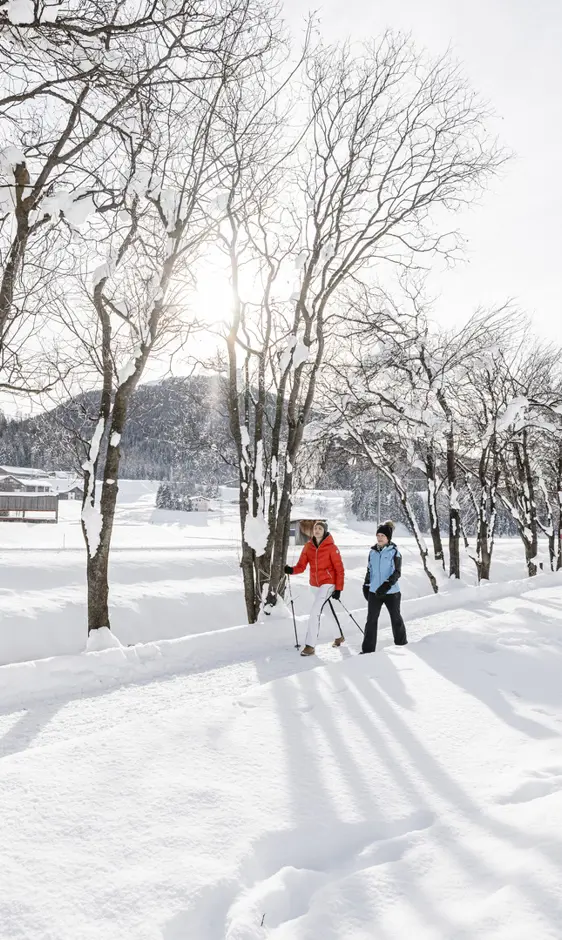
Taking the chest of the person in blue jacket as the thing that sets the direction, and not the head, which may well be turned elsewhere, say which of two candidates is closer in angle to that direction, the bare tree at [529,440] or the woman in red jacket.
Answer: the woman in red jacket

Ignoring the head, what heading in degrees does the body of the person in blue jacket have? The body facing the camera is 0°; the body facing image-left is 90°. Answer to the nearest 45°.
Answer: approximately 45°

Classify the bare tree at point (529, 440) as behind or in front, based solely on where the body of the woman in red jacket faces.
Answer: behind

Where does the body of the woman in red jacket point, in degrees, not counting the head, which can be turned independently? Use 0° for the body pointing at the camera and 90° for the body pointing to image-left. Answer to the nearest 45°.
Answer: approximately 45°
